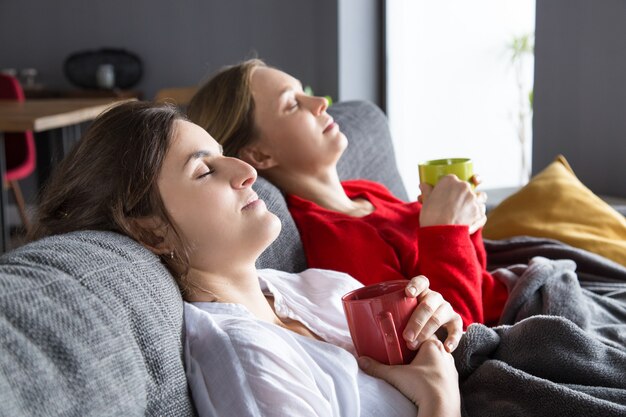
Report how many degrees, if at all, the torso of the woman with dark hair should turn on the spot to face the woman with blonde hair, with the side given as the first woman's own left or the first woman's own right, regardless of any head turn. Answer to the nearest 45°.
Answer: approximately 90° to the first woman's own left

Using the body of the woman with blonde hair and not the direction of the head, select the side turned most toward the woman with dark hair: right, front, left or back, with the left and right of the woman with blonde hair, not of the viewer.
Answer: right

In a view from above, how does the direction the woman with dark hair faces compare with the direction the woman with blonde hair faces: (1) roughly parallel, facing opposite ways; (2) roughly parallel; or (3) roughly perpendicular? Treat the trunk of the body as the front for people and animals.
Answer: roughly parallel

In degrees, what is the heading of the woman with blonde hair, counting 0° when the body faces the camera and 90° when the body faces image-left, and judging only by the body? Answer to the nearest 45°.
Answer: approximately 270°

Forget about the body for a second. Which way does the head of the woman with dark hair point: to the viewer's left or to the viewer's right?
to the viewer's right

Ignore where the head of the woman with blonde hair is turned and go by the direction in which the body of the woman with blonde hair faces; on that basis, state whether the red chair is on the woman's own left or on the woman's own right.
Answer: on the woman's own left

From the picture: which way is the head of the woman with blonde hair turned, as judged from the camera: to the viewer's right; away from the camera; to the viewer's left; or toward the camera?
to the viewer's right

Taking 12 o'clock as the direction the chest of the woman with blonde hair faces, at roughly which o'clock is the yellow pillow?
The yellow pillow is roughly at 11 o'clock from the woman with blonde hair.

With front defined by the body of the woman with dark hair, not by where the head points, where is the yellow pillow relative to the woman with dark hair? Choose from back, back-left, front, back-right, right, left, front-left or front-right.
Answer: front-left

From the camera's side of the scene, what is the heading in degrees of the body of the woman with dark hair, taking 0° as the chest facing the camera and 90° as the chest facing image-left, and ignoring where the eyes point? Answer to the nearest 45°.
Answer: approximately 270°
